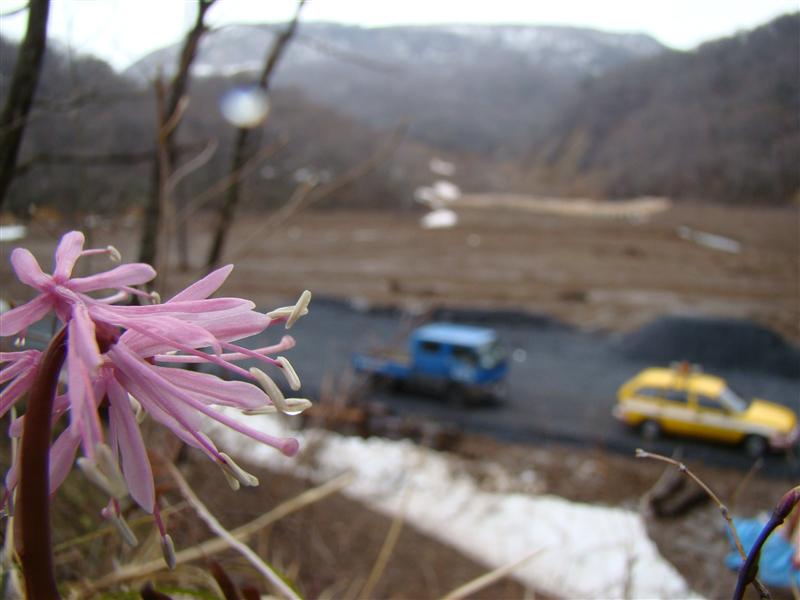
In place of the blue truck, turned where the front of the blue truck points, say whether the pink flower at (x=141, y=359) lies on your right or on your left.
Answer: on your right

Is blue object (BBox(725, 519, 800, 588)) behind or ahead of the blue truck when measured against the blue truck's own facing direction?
ahead

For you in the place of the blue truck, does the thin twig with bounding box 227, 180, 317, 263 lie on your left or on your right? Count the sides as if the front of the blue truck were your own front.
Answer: on your right

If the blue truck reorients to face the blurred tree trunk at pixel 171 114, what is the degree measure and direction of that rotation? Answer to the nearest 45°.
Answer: approximately 45° to its right

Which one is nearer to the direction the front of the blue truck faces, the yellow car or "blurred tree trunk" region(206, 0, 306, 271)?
the yellow car

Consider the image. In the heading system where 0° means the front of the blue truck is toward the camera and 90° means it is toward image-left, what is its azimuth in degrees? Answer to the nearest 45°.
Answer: approximately 315°

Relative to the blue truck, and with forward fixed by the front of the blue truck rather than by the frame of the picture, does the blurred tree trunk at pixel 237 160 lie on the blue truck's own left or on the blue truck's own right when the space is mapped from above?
on the blue truck's own right

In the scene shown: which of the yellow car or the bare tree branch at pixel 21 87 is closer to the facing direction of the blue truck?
the yellow car

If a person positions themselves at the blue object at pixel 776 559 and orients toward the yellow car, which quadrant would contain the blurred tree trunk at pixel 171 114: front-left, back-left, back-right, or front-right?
front-left
